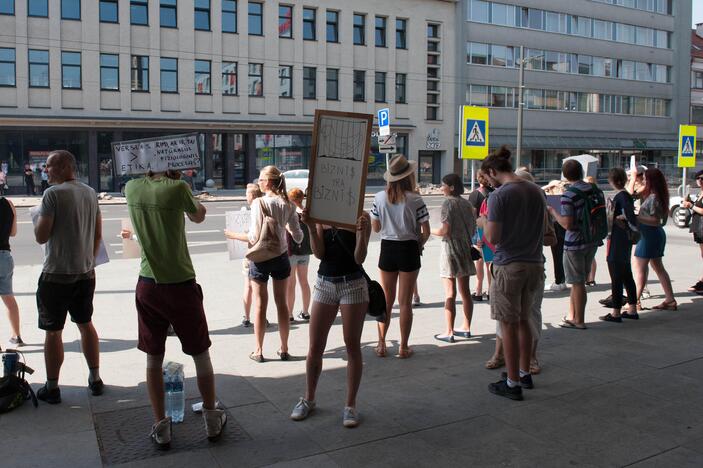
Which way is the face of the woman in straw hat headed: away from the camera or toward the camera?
away from the camera

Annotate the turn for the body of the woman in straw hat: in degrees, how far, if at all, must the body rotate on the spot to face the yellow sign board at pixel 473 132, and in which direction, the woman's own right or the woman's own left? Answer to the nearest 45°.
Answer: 0° — they already face it

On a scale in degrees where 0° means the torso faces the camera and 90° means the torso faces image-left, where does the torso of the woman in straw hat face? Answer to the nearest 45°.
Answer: approximately 180°

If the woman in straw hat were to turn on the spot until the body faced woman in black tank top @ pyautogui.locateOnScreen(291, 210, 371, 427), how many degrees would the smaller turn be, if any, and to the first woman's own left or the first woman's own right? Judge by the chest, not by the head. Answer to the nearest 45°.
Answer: approximately 180°
